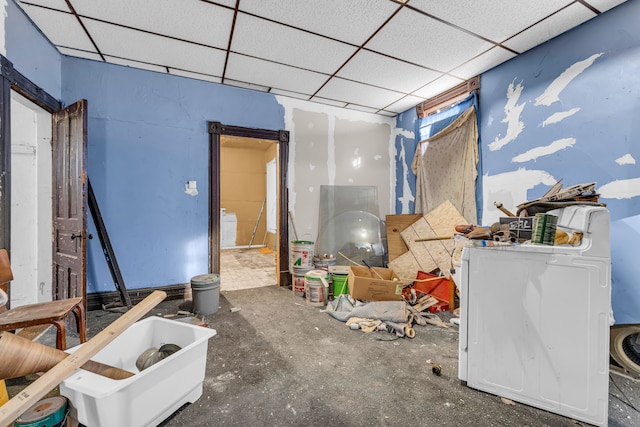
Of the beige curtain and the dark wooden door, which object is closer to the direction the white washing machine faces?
the dark wooden door

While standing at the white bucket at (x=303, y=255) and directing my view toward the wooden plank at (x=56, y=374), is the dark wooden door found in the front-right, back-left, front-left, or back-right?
front-right

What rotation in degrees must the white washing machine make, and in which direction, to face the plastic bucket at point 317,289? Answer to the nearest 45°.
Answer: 0° — it already faces it

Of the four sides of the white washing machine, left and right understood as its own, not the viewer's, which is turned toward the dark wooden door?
front

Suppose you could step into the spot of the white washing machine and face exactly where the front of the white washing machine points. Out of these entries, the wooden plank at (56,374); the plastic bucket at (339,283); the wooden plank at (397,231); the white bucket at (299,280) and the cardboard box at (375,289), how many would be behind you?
0

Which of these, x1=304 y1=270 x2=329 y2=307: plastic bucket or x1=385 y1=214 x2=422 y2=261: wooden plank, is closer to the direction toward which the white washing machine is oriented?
the plastic bucket

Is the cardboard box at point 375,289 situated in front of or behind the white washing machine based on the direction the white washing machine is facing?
in front

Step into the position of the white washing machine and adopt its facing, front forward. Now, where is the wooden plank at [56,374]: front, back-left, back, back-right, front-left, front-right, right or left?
front-left

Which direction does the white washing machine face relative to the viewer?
to the viewer's left

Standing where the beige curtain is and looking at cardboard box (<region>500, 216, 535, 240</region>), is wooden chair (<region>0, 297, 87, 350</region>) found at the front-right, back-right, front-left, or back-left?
front-right

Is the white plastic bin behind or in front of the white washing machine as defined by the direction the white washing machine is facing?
in front

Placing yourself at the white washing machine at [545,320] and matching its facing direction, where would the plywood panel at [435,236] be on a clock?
The plywood panel is roughly at 2 o'clock from the white washing machine.
